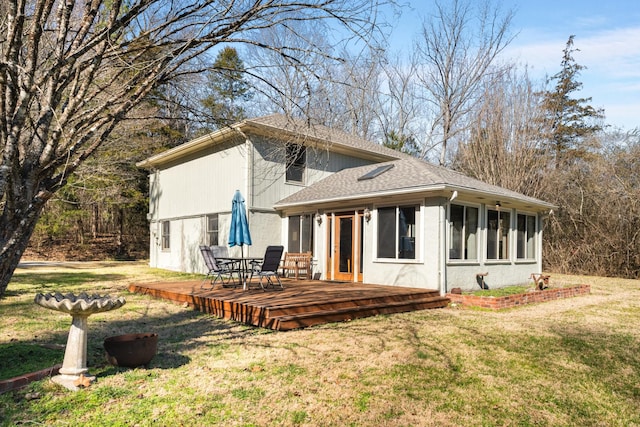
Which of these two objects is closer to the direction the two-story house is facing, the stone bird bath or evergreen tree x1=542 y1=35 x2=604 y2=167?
the stone bird bath

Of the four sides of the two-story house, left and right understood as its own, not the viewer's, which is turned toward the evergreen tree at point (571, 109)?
back

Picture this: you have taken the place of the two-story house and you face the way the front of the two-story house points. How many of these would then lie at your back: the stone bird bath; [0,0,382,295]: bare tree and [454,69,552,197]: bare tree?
1

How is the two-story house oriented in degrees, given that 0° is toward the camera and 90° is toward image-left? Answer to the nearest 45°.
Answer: approximately 45°

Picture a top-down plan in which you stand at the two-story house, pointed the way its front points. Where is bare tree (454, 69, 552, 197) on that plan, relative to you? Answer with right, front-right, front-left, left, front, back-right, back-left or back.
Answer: back
